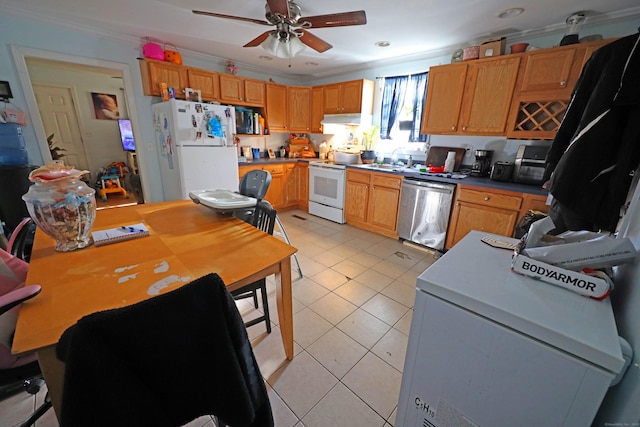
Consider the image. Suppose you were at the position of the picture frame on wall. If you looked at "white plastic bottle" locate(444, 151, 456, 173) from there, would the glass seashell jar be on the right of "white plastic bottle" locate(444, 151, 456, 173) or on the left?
right

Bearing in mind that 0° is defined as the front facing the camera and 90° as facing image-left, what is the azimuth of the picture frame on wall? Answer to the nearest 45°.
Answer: approximately 315°

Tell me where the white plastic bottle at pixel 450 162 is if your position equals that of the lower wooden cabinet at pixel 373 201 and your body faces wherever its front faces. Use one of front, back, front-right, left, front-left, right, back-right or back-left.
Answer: back-left

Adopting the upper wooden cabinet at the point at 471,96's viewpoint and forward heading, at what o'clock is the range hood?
The range hood is roughly at 2 o'clock from the upper wooden cabinet.
